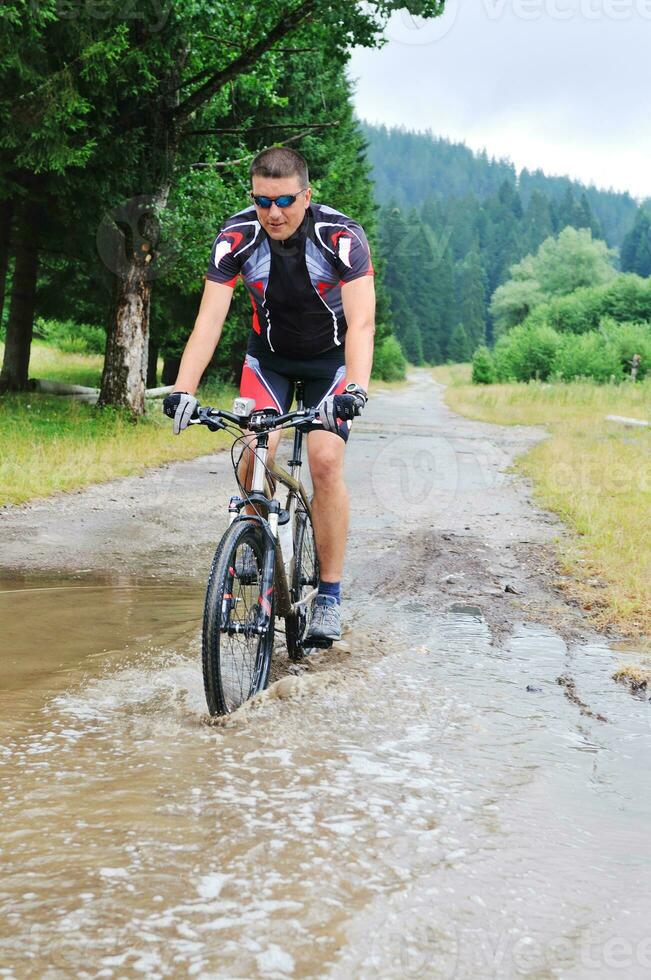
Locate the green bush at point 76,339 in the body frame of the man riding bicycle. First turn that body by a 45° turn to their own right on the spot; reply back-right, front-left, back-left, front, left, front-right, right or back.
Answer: back-right

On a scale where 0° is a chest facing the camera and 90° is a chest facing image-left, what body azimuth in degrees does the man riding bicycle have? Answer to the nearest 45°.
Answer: approximately 0°
